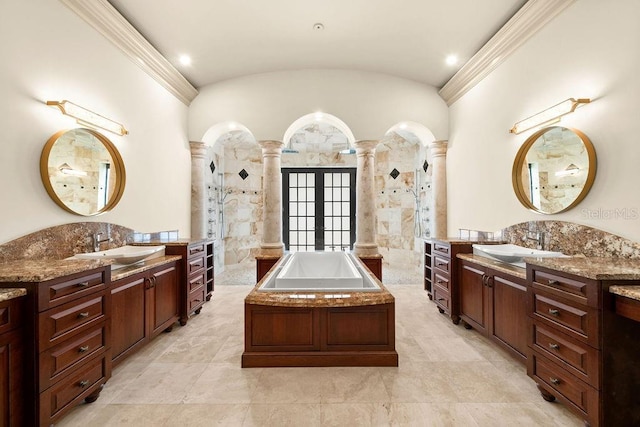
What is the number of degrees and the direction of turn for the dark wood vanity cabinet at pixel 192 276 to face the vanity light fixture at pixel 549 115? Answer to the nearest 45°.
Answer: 0° — it already faces it

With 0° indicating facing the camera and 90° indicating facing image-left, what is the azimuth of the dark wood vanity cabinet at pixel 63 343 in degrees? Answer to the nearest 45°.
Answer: approximately 315°

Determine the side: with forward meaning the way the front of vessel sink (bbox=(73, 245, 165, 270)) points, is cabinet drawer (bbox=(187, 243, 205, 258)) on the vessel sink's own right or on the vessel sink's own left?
on the vessel sink's own left

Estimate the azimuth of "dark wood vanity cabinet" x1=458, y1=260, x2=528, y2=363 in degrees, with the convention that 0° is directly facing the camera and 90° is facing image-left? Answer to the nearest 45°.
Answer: approximately 45°

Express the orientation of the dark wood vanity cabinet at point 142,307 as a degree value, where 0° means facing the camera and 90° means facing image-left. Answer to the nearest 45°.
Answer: approximately 315°

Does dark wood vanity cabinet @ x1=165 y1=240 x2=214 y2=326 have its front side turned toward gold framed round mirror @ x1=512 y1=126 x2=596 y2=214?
yes

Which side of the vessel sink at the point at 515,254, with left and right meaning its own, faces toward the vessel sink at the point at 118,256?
front

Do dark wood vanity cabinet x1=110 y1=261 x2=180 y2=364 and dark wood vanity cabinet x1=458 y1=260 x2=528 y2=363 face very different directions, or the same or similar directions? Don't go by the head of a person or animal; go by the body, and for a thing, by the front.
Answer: very different directions
